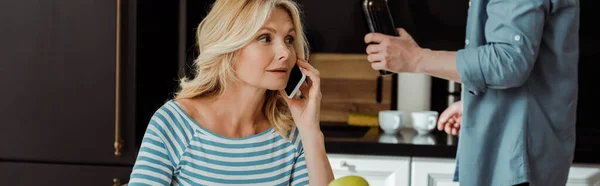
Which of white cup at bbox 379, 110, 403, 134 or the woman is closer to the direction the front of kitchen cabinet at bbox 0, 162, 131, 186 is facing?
the woman

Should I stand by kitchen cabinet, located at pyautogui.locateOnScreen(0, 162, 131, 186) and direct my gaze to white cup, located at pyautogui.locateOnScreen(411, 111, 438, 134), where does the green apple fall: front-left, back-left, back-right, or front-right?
front-right

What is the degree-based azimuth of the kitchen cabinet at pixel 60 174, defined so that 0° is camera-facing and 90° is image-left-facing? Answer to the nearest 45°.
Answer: approximately 0°

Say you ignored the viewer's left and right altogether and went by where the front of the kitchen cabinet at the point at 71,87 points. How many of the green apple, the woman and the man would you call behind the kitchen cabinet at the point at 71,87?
0

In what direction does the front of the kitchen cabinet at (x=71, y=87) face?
toward the camera

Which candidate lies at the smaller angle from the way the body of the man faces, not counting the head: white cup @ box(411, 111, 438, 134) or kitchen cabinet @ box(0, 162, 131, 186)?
the kitchen cabinet

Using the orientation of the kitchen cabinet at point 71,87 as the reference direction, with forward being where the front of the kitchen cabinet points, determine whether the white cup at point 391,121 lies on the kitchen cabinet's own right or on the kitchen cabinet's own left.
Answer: on the kitchen cabinet's own left

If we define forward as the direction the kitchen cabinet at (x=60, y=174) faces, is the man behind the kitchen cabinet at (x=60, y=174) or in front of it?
in front

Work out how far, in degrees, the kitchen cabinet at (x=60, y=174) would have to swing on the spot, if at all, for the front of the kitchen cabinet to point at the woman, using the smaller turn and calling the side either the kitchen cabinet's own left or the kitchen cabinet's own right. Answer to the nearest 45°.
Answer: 0° — it already faces them

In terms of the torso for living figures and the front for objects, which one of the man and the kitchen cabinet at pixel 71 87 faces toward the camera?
the kitchen cabinet

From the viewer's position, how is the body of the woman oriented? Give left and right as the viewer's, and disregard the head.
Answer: facing the viewer and to the right of the viewer

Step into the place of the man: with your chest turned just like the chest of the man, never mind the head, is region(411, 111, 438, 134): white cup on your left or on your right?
on your right

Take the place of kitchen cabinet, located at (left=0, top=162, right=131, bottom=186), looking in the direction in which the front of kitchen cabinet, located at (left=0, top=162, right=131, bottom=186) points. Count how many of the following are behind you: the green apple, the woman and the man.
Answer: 0

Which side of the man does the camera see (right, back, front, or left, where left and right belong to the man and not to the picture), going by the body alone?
left

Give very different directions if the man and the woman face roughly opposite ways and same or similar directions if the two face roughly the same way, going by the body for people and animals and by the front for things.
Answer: very different directions

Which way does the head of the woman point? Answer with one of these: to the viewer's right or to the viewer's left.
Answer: to the viewer's right
